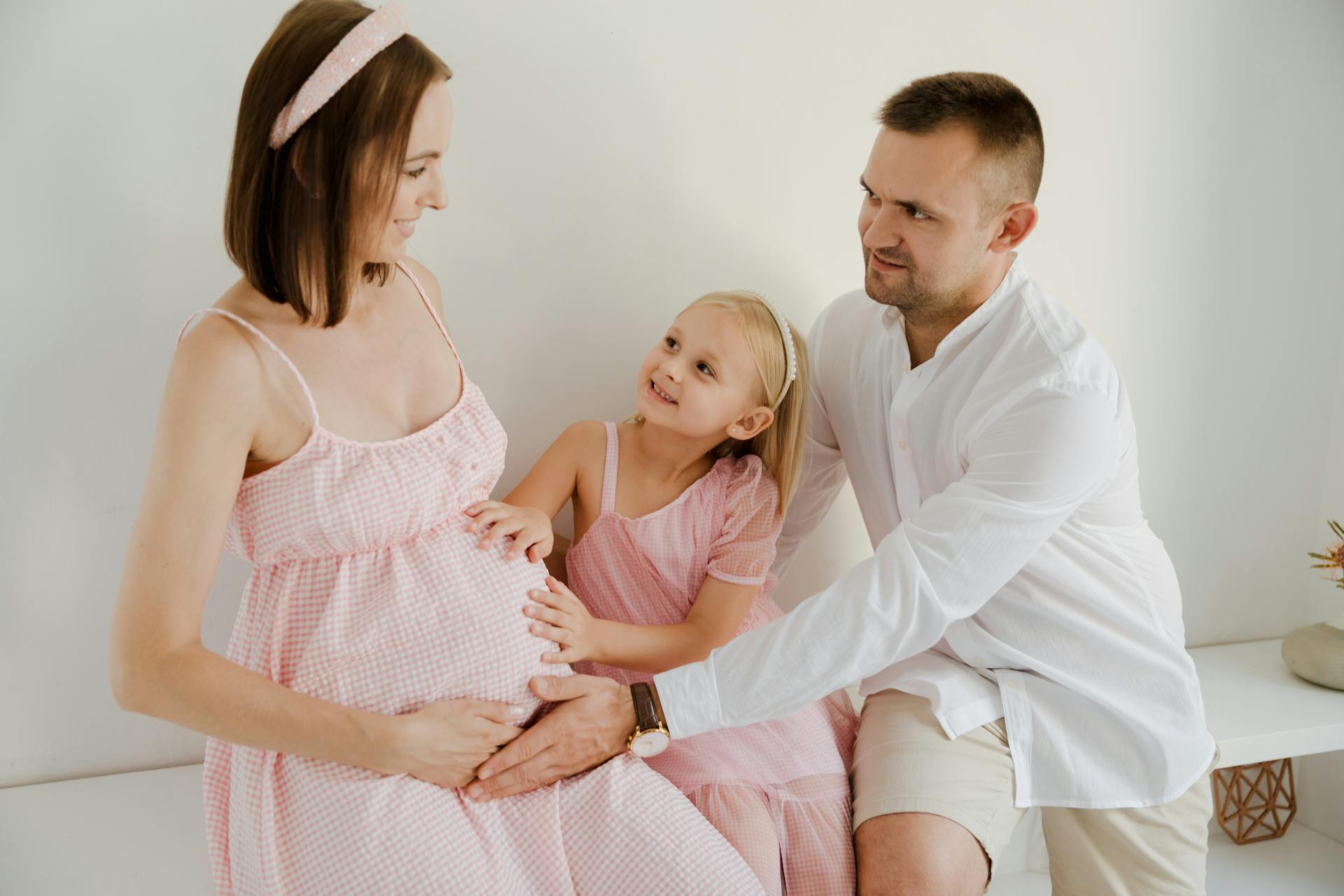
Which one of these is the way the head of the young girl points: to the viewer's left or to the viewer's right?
to the viewer's left

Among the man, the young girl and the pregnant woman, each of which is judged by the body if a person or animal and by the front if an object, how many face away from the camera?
0

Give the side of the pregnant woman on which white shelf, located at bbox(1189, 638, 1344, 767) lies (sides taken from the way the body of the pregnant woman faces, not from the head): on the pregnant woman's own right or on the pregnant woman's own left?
on the pregnant woman's own left

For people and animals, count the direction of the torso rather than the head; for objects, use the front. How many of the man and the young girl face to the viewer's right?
0

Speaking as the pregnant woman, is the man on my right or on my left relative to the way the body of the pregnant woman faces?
on my left

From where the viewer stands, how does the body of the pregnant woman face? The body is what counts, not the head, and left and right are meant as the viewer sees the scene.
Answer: facing the viewer and to the right of the viewer

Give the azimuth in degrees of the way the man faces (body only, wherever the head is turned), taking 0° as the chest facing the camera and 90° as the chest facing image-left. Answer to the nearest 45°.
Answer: approximately 45°

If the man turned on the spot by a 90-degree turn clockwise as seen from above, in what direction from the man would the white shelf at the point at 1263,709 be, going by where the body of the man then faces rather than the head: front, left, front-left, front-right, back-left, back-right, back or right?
right

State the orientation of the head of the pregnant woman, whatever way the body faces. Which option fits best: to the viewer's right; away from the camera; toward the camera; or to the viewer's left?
to the viewer's right

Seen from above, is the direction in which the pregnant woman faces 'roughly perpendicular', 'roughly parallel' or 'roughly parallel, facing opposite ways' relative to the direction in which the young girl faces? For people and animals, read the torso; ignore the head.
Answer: roughly perpendicular

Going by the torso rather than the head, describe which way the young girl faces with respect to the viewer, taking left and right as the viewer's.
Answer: facing the viewer and to the left of the viewer

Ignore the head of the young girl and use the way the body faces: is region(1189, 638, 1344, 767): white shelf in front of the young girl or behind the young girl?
behind
